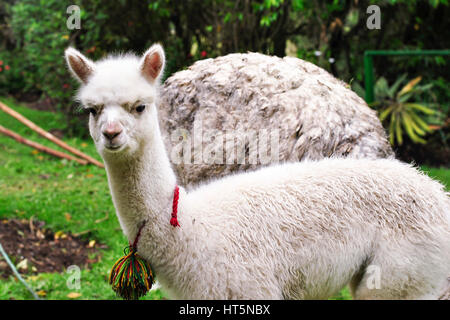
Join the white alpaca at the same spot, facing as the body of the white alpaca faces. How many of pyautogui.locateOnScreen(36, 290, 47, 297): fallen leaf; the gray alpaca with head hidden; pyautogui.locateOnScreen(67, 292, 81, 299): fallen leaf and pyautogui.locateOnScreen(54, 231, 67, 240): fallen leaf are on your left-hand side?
0

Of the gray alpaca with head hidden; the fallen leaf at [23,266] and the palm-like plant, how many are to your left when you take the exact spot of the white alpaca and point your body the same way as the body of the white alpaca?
0

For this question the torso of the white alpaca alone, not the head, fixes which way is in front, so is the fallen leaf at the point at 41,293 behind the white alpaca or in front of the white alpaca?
in front

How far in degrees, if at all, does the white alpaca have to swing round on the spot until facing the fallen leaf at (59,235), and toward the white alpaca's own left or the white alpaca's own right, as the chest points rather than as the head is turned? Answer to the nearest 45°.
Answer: approximately 45° to the white alpaca's own right

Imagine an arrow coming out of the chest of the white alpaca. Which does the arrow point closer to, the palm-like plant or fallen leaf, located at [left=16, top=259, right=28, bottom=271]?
the fallen leaf

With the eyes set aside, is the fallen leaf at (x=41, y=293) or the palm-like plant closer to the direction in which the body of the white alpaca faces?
the fallen leaf

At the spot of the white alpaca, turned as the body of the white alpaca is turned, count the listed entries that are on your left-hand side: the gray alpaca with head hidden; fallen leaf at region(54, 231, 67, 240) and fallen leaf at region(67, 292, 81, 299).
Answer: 0

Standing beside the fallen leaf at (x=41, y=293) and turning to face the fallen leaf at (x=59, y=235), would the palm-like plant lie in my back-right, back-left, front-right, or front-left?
front-right

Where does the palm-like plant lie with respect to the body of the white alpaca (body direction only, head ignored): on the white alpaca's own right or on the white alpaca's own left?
on the white alpaca's own right

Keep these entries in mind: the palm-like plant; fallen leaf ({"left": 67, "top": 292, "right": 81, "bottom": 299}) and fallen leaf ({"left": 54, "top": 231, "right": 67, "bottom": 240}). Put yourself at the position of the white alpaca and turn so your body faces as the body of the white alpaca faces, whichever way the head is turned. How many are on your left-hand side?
0

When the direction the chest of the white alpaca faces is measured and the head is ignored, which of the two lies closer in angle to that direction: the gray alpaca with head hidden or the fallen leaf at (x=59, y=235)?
the fallen leaf

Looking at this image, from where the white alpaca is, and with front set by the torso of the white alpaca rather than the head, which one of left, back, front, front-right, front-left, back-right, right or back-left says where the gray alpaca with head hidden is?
right

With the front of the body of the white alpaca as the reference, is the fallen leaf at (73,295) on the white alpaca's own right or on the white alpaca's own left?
on the white alpaca's own right

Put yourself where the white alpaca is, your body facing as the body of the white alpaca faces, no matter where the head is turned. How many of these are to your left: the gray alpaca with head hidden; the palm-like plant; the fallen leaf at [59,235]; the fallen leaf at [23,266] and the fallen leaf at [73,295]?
0

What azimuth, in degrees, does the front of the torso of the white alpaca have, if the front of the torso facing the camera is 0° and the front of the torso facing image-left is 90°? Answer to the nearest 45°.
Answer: approximately 90°

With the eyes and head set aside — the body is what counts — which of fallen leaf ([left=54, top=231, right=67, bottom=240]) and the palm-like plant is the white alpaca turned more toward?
the fallen leaf

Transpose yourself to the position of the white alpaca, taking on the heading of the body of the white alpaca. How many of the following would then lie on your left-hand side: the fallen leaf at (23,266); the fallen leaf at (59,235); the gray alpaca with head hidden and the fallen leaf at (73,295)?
0
